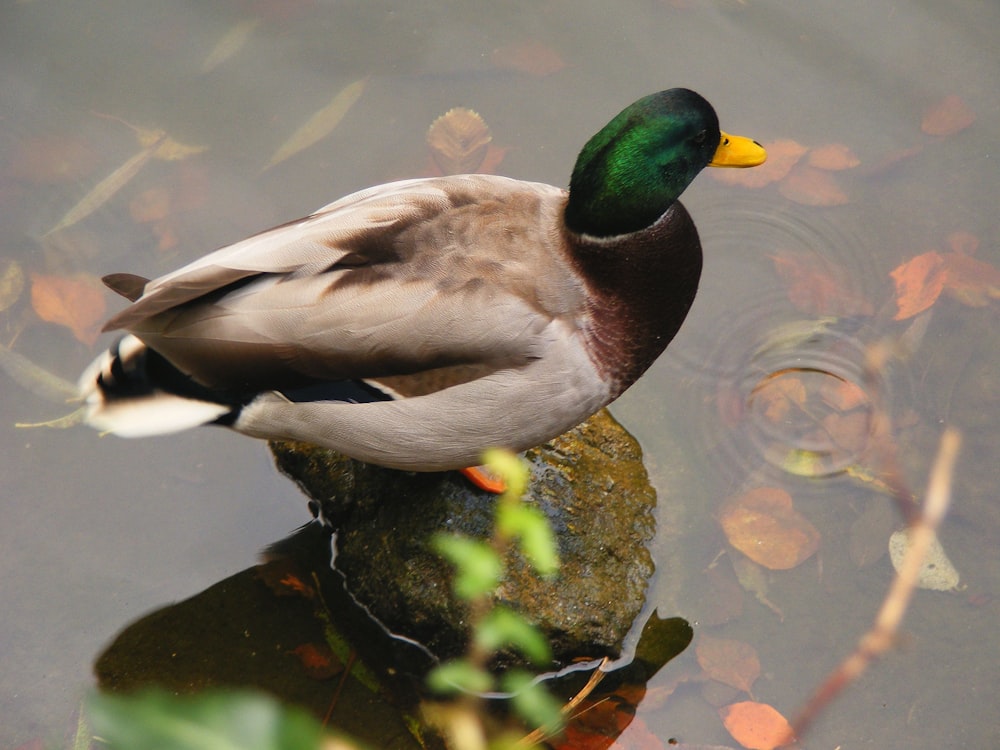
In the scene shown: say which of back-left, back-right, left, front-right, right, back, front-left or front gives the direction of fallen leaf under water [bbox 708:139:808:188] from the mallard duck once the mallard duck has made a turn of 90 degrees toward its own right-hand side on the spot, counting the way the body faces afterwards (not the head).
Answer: back-left

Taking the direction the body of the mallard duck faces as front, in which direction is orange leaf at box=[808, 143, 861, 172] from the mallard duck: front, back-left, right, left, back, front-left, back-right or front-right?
front-left

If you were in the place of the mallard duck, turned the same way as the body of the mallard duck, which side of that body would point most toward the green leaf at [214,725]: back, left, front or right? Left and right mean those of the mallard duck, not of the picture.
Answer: right

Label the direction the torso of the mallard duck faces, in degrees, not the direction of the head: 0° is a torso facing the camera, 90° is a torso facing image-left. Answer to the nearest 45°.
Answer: approximately 270°

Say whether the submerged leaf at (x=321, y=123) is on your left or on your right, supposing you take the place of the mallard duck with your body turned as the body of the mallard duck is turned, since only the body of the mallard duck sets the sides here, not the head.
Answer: on your left

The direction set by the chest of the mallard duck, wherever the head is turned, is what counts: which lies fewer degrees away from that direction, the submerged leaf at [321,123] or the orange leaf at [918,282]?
the orange leaf

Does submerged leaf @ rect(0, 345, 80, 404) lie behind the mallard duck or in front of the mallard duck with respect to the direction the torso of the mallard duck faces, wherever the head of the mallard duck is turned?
behind

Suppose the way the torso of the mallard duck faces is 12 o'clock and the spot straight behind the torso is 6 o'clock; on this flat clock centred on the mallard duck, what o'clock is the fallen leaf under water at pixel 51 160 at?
The fallen leaf under water is roughly at 8 o'clock from the mallard duck.

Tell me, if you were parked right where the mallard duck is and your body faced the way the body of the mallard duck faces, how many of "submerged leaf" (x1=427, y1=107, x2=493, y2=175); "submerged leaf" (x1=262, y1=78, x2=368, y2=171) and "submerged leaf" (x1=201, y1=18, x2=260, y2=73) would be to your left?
3

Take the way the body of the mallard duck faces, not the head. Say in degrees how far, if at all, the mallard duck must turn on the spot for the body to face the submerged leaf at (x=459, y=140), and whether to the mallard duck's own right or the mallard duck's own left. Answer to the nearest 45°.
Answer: approximately 90° to the mallard duck's own left
